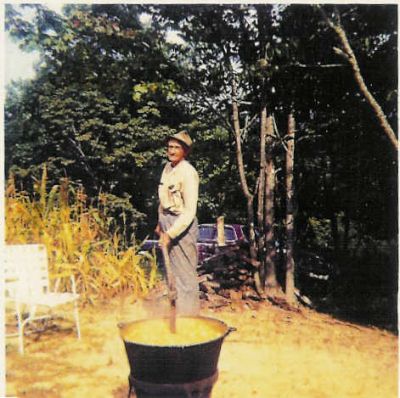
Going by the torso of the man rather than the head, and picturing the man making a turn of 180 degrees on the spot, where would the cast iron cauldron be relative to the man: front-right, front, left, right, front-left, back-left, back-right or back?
back-right

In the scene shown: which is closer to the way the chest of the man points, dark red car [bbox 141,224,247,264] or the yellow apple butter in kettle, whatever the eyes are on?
the yellow apple butter in kettle

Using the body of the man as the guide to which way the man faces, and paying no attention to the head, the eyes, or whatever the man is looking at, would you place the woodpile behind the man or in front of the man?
behind

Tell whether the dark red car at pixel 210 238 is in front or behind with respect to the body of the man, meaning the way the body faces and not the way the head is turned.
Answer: behind

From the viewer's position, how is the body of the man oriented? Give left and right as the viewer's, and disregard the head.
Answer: facing the viewer and to the left of the viewer

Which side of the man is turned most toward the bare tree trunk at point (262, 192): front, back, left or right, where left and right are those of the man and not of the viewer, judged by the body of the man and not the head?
back

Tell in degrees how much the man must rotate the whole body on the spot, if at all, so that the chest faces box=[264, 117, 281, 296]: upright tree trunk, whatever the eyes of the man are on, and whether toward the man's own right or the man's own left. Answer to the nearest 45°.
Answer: approximately 180°

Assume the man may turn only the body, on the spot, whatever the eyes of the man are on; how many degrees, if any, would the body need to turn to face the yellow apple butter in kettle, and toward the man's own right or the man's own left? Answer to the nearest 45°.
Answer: approximately 45° to the man's own left
